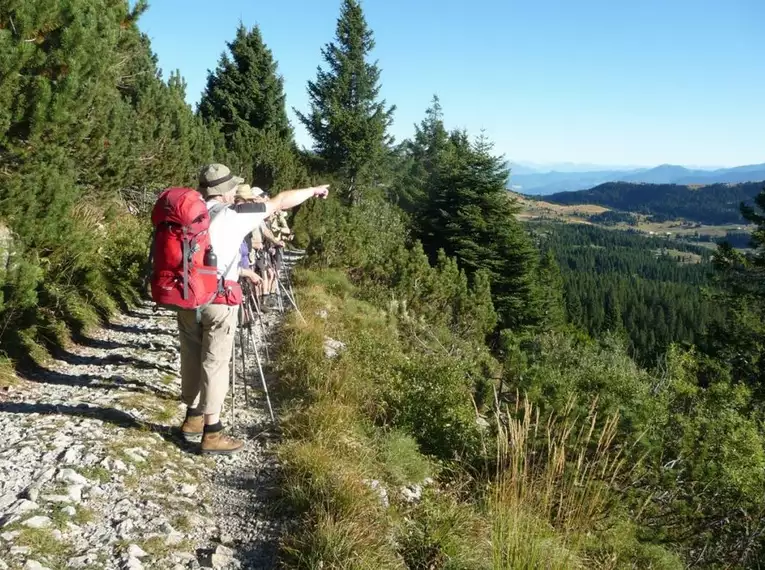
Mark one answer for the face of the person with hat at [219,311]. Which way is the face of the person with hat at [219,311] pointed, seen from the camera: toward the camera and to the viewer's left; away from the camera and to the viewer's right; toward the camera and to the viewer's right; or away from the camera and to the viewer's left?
away from the camera and to the viewer's right

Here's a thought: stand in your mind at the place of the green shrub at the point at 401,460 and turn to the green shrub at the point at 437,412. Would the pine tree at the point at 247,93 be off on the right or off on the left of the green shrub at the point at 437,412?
left

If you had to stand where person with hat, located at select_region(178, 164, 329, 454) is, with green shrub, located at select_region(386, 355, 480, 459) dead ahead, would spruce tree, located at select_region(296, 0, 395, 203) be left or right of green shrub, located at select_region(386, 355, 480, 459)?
left

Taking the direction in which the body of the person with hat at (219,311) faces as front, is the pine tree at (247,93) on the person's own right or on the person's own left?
on the person's own left

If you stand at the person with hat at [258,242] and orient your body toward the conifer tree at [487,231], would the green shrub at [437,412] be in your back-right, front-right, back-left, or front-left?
back-right

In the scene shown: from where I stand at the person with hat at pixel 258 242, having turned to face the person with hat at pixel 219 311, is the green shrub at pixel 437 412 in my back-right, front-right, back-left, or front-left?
front-left

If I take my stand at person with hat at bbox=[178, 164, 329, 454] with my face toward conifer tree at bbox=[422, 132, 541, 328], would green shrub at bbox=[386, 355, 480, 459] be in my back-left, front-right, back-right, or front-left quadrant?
front-right
